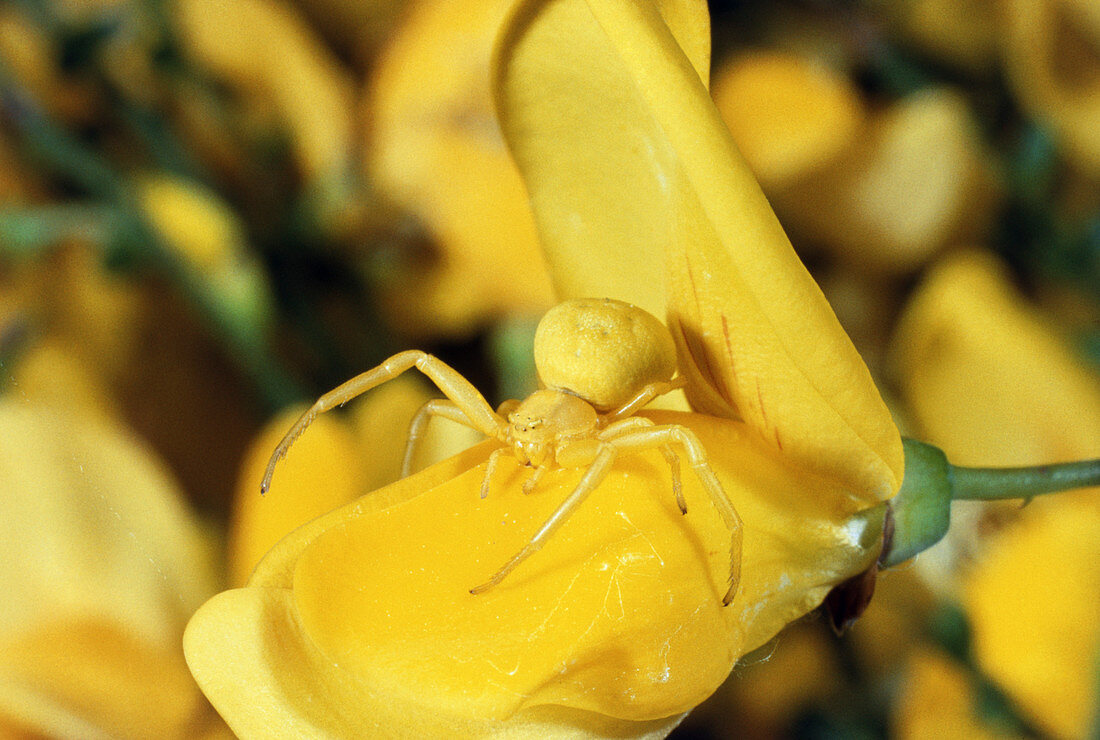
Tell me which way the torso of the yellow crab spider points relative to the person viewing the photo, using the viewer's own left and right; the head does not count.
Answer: facing the viewer and to the left of the viewer
